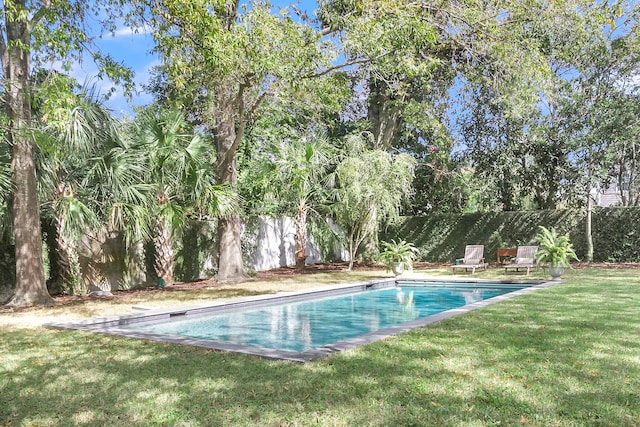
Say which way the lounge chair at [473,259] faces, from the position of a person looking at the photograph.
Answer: facing the viewer and to the left of the viewer

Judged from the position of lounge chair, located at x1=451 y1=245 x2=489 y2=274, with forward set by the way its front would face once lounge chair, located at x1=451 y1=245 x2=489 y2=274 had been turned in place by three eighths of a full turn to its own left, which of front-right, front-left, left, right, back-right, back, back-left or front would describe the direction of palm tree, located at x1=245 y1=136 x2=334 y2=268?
back

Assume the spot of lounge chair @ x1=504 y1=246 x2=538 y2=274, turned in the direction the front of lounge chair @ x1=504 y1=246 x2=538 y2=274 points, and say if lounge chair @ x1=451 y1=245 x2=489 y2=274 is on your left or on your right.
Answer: on your right

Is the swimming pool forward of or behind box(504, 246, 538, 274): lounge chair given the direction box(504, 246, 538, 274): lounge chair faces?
forward

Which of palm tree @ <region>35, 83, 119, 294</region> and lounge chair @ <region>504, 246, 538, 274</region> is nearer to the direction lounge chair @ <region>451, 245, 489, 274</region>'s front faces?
the palm tree

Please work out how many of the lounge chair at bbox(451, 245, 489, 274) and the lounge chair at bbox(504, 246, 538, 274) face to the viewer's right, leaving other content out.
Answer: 0

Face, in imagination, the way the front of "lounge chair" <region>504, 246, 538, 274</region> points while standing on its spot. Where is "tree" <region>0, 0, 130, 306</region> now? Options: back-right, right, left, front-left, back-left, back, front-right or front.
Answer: front

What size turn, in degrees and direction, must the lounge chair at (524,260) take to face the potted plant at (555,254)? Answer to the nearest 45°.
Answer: approximately 45° to its left

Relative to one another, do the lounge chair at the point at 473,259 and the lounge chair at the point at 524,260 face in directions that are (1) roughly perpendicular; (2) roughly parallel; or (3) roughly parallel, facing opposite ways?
roughly parallel
